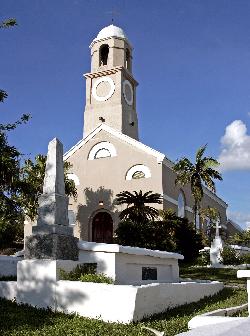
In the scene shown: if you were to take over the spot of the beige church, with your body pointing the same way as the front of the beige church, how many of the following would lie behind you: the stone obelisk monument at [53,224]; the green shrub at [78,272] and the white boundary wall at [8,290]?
0

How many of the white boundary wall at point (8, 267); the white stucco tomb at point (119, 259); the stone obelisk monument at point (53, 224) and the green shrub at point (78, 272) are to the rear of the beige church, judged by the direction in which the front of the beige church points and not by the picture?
0

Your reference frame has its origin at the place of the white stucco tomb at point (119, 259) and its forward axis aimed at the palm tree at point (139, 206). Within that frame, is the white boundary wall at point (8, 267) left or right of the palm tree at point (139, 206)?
left

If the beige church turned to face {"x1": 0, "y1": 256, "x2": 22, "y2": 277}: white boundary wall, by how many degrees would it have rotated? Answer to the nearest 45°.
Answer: approximately 45° to its left

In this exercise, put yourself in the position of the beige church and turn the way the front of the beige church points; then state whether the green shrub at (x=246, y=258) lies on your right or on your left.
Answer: on your left

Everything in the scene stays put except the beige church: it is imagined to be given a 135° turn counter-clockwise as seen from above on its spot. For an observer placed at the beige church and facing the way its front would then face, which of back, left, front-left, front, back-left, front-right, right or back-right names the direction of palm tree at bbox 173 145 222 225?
front

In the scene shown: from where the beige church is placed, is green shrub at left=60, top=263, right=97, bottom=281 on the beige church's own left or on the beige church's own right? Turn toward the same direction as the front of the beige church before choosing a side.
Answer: on the beige church's own left

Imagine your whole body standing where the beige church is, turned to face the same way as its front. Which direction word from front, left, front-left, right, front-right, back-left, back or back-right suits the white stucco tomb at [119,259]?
front-left

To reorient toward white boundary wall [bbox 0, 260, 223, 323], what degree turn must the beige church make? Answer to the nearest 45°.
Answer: approximately 45° to its left

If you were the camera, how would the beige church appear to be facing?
facing the viewer and to the left of the viewer

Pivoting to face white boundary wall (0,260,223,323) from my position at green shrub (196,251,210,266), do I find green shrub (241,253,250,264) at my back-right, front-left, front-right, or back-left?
back-left

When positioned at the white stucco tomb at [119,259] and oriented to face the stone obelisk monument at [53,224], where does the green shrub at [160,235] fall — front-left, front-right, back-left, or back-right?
back-right
